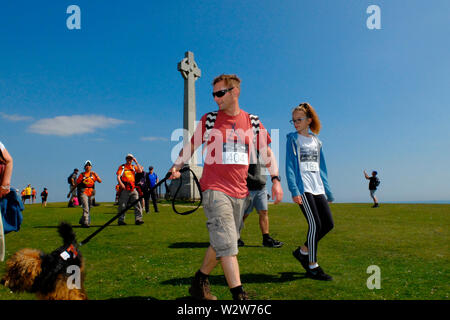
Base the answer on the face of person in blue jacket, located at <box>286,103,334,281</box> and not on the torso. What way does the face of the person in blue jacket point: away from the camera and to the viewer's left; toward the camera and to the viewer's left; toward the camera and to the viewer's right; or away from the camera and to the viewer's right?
toward the camera and to the viewer's left

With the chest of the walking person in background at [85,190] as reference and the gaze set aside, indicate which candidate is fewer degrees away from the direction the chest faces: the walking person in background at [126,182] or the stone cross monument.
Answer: the walking person in background

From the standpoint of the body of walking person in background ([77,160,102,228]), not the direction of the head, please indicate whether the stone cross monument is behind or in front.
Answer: behind

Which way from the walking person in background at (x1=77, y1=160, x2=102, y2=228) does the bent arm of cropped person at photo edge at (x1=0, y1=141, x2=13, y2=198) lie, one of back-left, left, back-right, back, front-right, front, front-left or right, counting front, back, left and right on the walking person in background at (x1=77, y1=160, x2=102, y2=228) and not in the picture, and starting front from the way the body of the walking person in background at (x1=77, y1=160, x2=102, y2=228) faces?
front

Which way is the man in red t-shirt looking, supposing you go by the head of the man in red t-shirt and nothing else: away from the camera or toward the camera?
toward the camera

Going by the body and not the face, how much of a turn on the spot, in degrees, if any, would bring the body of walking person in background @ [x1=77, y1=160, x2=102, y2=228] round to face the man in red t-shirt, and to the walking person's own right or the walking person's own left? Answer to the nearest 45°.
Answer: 0° — they already face them

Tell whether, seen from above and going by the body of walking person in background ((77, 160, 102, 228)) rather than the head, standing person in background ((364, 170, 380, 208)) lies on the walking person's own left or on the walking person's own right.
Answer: on the walking person's own left

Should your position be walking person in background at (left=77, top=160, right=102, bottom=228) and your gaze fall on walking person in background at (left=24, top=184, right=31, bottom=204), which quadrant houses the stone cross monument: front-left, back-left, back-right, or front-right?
front-right

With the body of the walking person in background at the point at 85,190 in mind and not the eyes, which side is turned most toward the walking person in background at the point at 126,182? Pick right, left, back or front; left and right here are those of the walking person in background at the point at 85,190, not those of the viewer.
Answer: left

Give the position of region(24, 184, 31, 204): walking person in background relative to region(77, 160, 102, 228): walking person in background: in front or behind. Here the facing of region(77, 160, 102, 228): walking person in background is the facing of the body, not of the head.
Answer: behind

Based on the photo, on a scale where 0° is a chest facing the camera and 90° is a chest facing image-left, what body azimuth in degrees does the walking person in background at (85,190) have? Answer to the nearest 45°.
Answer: approximately 0°

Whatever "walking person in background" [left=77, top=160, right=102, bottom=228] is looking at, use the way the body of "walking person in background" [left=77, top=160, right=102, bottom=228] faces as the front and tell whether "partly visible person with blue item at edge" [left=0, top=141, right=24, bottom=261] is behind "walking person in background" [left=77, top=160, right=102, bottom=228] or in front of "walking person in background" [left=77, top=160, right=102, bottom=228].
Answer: in front
